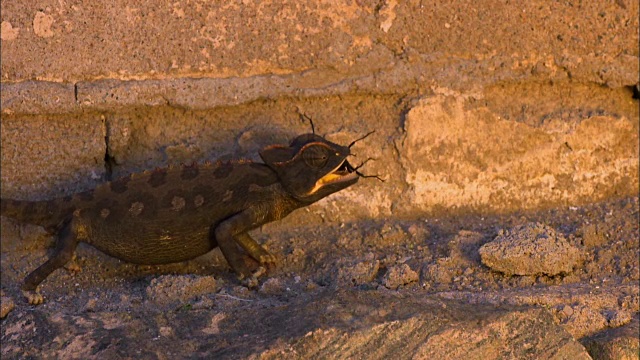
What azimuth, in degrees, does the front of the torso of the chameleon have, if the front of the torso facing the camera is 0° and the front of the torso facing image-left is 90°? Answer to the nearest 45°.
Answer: approximately 270°

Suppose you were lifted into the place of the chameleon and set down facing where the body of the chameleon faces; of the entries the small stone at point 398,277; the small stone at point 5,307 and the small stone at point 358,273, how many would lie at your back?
1

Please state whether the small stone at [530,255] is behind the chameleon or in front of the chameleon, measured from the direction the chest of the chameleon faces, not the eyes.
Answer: in front

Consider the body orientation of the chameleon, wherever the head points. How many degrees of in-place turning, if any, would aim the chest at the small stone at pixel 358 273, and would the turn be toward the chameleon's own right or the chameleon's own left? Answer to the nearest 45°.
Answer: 0° — it already faces it

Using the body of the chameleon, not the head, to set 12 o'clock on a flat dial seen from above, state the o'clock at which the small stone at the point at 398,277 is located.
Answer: The small stone is roughly at 1 o'clock from the chameleon.

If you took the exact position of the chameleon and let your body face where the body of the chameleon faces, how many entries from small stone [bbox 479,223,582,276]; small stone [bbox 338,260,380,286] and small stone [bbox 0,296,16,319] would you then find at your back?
1

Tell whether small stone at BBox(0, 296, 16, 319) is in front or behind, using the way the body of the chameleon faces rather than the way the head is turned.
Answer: behind

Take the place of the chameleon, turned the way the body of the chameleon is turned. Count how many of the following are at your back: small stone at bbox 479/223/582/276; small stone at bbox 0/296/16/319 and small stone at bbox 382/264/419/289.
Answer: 1
